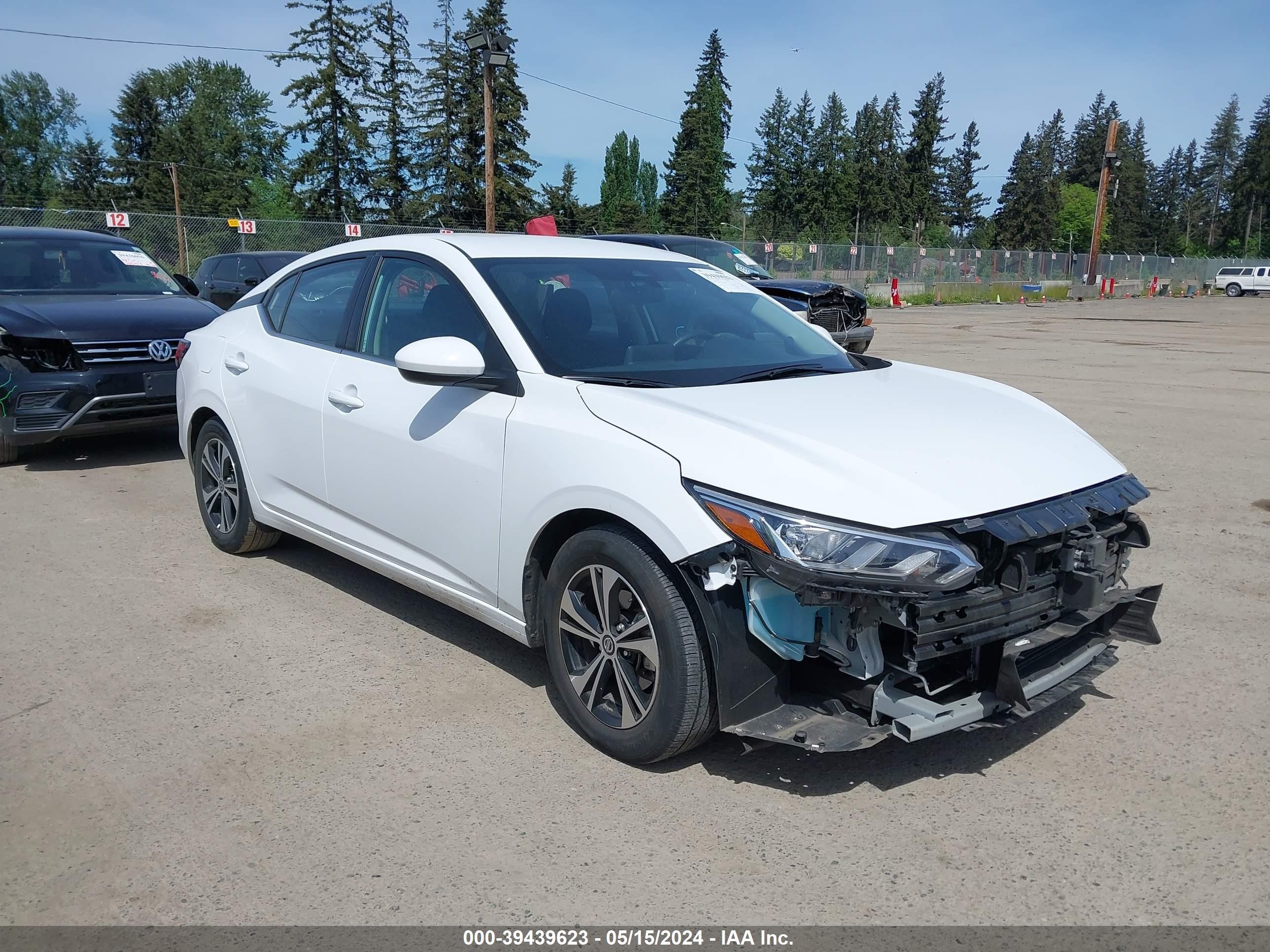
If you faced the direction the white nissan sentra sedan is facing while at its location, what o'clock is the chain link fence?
The chain link fence is roughly at 7 o'clock from the white nissan sentra sedan.

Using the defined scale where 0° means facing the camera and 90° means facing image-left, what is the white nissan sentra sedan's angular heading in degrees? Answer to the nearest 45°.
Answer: approximately 315°
